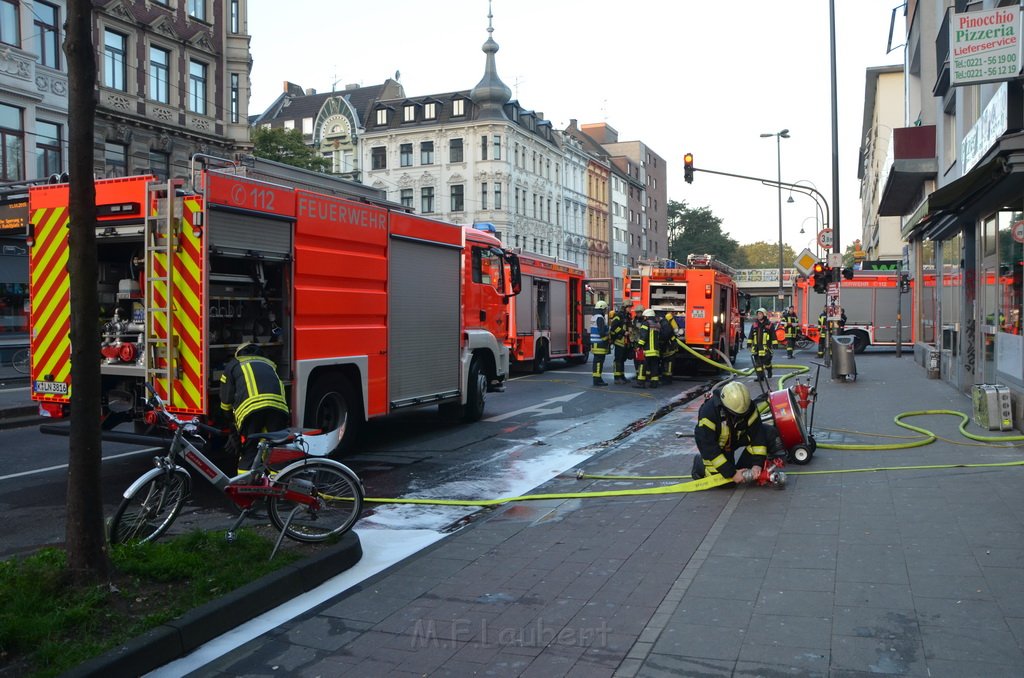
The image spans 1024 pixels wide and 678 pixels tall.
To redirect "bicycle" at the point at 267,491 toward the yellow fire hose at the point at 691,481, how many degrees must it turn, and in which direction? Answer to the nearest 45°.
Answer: approximately 180°

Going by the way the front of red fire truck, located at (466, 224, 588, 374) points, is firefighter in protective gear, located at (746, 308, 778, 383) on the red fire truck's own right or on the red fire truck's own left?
on the red fire truck's own right

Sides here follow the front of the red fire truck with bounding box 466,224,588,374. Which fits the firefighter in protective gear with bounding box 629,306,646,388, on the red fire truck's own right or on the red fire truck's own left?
on the red fire truck's own right

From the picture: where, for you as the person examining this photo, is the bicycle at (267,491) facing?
facing to the left of the viewer

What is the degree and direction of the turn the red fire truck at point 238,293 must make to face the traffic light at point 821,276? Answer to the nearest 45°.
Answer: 0° — it already faces it

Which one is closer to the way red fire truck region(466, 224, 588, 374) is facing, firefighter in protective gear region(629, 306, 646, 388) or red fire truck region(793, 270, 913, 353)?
the red fire truck

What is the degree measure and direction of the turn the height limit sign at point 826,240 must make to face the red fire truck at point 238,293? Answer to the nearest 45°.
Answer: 0° — it already faces it

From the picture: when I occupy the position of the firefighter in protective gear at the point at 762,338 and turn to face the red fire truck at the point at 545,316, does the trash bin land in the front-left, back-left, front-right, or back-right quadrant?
back-right

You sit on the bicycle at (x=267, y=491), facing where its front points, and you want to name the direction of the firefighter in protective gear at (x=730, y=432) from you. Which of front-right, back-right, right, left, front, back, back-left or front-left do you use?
back

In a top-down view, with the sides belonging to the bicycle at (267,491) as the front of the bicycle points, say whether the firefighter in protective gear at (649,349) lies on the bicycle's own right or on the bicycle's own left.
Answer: on the bicycle's own right

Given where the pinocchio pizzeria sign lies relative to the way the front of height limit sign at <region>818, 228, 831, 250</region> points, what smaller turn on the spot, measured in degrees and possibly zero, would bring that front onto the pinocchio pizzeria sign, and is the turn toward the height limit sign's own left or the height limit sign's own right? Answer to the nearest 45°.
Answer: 0° — it already faces it
